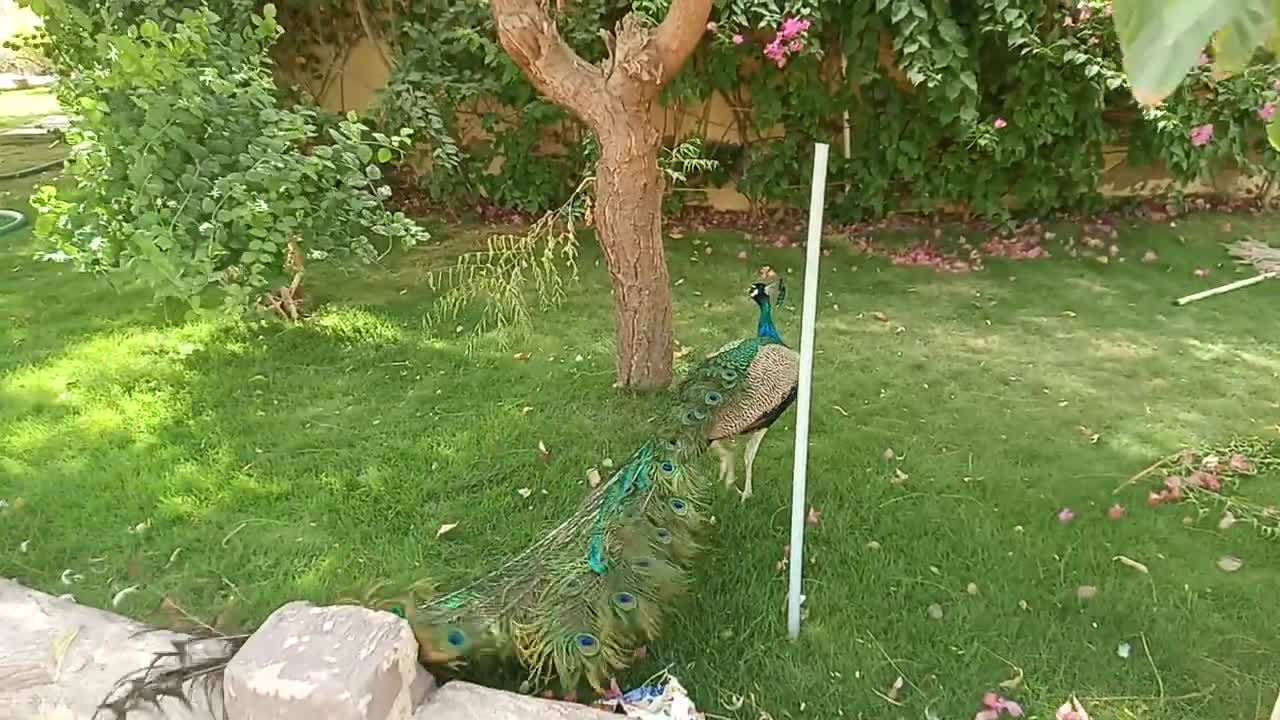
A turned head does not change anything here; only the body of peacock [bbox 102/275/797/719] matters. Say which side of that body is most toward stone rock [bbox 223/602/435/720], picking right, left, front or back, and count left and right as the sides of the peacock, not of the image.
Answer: back

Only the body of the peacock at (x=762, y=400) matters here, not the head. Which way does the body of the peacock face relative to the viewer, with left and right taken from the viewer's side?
facing away from the viewer and to the right of the viewer

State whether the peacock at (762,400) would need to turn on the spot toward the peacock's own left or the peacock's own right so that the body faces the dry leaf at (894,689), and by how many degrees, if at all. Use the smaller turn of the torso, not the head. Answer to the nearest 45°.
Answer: approximately 135° to the peacock's own right

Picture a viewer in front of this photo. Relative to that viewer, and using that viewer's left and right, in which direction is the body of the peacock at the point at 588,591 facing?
facing away from the viewer and to the right of the viewer

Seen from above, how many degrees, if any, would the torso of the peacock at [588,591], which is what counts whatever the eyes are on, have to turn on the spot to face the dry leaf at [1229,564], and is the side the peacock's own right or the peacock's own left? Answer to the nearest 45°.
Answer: approximately 45° to the peacock's own right

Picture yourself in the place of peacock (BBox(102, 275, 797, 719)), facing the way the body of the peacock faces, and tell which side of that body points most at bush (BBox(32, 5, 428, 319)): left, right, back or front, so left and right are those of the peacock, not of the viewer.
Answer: left

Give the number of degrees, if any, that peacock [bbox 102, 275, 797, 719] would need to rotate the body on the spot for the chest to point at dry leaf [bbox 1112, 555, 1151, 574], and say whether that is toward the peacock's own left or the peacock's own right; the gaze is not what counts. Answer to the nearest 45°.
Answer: approximately 45° to the peacock's own right

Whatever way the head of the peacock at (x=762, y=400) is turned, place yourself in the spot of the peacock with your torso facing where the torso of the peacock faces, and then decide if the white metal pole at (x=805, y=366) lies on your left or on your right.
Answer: on your right

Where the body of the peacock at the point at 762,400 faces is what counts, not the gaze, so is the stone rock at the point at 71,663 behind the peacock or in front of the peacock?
behind

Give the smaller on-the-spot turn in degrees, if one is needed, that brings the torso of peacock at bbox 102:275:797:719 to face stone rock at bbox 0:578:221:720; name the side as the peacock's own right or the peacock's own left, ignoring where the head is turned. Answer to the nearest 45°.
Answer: approximately 135° to the peacock's own left
